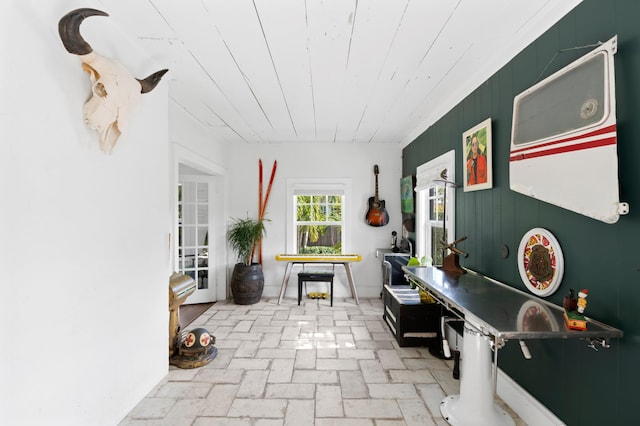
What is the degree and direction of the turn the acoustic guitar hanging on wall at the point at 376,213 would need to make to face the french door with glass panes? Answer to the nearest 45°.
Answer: approximately 90° to its right

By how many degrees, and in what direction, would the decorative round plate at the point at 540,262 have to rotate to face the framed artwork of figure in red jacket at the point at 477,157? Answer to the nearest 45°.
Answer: approximately 90° to its right

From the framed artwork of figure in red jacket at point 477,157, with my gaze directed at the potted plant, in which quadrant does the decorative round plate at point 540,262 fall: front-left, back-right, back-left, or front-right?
back-left

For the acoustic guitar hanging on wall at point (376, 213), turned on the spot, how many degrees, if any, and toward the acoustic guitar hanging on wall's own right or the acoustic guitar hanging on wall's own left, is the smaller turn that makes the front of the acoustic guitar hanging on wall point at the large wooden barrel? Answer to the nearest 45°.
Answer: approximately 90° to the acoustic guitar hanging on wall's own right

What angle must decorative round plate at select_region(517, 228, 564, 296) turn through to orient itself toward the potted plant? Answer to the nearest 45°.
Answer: approximately 45° to its right

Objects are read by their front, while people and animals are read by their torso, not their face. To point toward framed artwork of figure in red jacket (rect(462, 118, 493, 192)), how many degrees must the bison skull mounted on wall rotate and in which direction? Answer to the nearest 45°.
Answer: approximately 45° to its left

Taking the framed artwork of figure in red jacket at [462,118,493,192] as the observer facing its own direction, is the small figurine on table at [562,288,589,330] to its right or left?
on its left

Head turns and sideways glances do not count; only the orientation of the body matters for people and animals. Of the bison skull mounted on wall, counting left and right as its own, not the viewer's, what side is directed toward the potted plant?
left

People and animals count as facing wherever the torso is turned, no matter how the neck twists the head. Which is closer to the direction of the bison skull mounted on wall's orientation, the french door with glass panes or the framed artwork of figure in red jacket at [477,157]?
the framed artwork of figure in red jacket

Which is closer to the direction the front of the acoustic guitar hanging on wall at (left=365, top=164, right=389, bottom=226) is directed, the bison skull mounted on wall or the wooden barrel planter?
the bison skull mounted on wall

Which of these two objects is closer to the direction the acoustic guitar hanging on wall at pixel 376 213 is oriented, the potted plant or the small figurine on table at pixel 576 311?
the small figurine on table

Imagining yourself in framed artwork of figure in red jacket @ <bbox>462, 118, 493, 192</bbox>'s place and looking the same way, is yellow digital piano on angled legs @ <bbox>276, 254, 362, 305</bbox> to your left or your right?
on your right

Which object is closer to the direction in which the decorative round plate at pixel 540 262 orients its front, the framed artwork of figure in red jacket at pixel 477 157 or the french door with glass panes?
the french door with glass panes

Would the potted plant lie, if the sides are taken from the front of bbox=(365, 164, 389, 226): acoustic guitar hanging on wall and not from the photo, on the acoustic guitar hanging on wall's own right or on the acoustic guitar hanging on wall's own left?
on the acoustic guitar hanging on wall's own right
